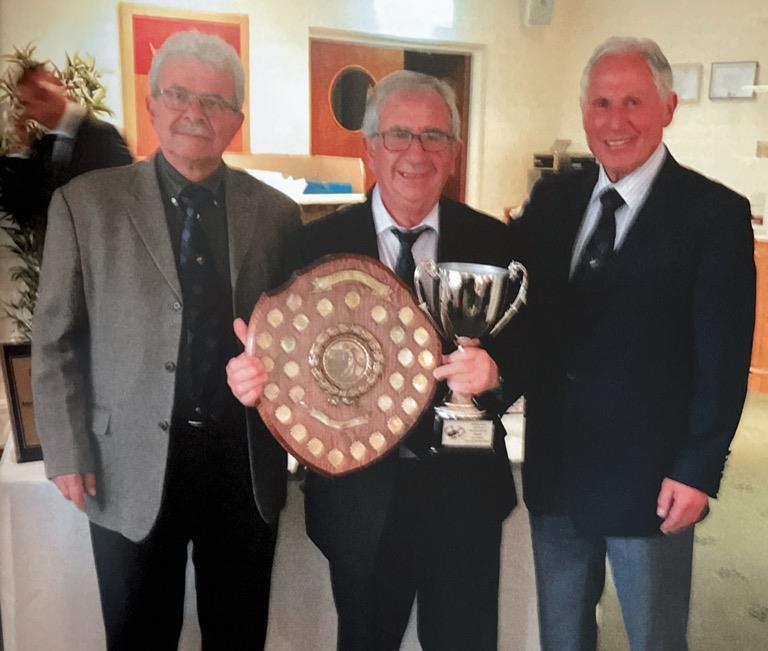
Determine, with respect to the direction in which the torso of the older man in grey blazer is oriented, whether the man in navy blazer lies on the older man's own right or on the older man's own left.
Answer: on the older man's own left
